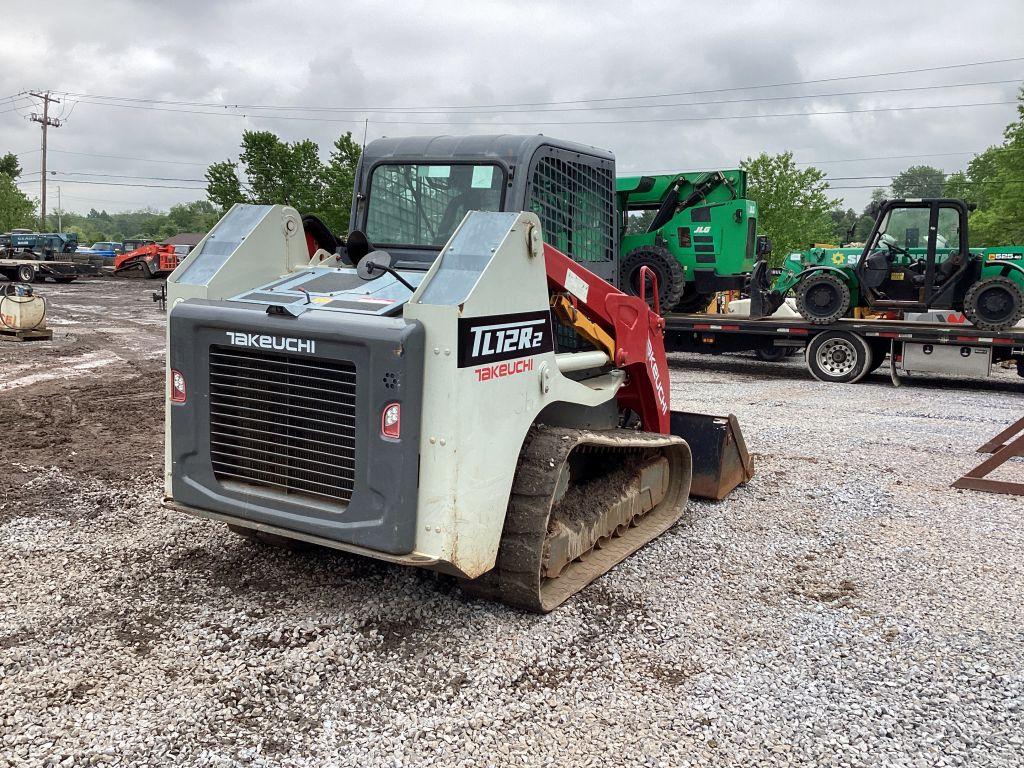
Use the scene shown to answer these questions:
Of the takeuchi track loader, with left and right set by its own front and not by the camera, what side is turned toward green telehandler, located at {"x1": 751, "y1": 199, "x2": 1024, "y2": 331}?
front

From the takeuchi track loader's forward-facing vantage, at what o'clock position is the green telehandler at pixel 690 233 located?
The green telehandler is roughly at 11 o'clock from the takeuchi track loader.

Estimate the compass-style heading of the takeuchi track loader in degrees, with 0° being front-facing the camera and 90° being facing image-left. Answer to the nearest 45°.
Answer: approximately 225°

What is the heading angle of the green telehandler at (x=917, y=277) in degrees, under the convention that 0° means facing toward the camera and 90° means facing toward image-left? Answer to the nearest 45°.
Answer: approximately 90°

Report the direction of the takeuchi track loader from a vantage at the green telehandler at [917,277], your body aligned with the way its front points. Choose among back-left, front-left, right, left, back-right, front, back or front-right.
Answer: left

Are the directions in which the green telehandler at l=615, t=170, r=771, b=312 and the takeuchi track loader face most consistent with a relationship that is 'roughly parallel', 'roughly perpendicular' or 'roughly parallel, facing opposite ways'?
roughly perpendicular

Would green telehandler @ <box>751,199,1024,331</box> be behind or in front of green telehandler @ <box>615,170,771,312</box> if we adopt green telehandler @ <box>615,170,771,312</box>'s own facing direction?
behind

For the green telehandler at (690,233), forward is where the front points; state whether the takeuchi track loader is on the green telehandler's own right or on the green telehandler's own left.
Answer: on the green telehandler's own left

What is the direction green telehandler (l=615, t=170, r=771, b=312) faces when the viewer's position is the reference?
facing away from the viewer and to the left of the viewer

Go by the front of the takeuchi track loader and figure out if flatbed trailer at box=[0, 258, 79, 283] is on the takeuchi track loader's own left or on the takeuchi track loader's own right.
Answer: on the takeuchi track loader's own left

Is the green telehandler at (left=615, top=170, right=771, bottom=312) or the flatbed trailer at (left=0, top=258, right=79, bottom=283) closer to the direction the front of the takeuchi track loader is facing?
the green telehandler

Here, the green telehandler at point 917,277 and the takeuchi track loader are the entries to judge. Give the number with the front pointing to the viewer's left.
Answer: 1

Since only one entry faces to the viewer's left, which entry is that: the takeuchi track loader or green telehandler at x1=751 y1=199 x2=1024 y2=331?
the green telehandler
